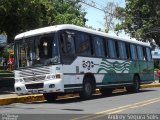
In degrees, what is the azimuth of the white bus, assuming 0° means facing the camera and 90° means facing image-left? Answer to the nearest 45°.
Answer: approximately 45°

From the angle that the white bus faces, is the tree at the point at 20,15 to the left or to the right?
on its right
